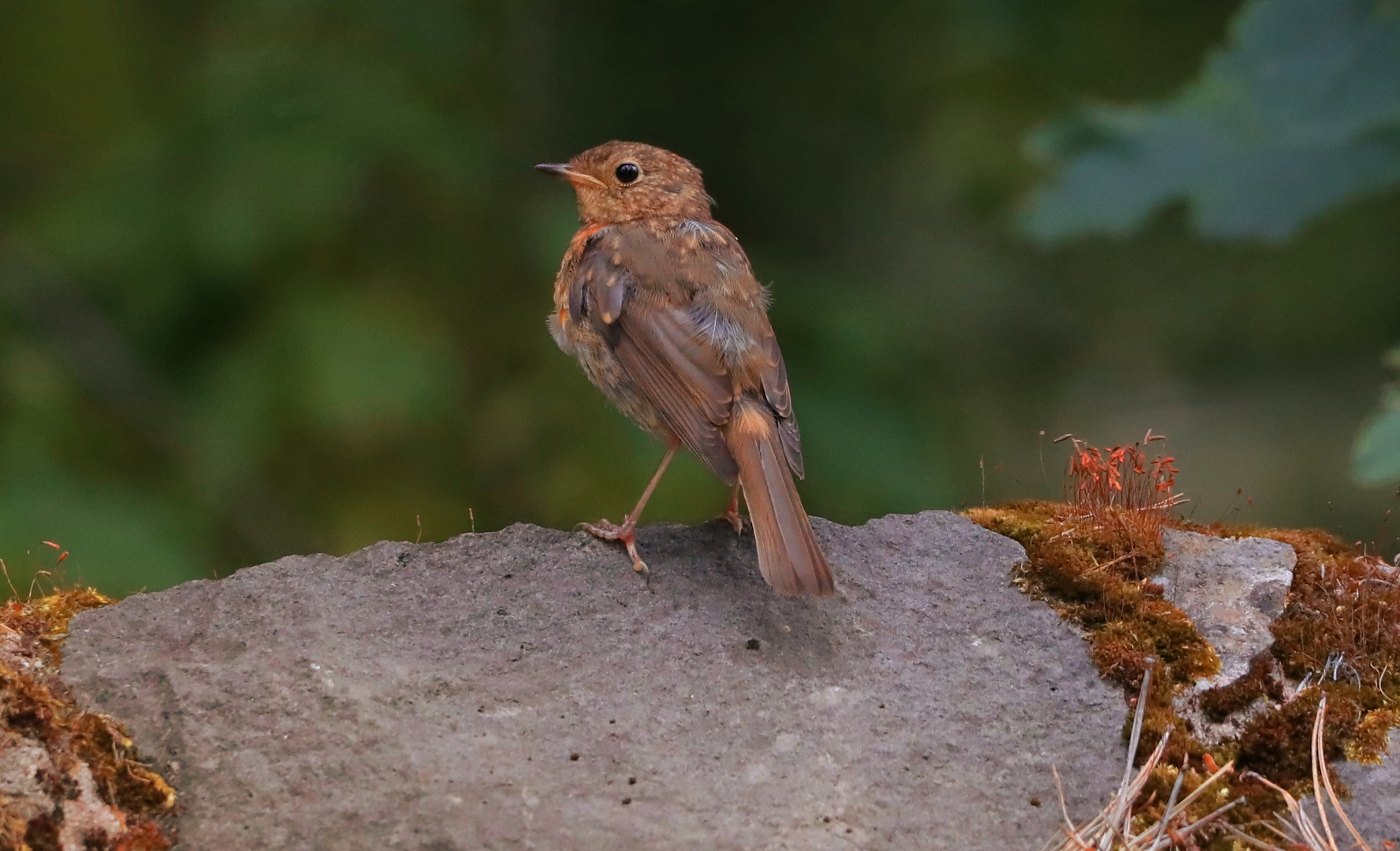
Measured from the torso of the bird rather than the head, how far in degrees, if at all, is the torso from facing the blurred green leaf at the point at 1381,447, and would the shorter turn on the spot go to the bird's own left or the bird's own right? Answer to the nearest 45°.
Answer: approximately 135° to the bird's own right

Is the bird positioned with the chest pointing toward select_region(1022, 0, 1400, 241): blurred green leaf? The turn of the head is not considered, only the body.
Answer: no

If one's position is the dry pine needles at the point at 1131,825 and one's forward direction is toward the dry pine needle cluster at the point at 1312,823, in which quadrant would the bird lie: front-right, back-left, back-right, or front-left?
back-left

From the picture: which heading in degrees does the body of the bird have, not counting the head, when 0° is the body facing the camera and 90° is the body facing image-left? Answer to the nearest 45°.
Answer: approximately 135°
